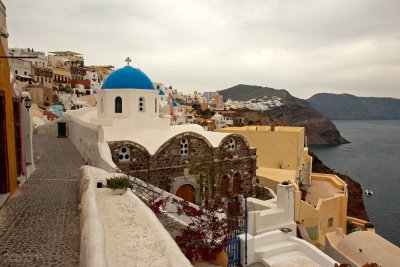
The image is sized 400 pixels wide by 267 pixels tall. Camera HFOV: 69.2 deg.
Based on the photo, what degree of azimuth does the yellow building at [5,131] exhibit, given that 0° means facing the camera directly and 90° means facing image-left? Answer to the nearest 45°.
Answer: approximately 270°

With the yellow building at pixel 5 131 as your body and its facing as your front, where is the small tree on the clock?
The small tree is roughly at 1 o'clock from the yellow building.

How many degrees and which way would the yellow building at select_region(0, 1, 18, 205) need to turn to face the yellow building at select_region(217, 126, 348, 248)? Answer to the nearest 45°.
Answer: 0° — it already faces it
